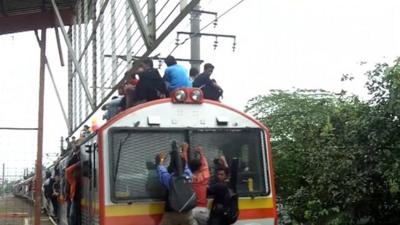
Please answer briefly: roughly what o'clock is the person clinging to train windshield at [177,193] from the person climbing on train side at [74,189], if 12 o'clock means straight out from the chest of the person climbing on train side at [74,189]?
the person clinging to train windshield at [177,193] is roughly at 2 o'clock from the person climbing on train side at [74,189].

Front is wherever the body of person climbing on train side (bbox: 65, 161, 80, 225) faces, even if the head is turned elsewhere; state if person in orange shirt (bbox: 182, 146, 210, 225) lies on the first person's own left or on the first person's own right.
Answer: on the first person's own right

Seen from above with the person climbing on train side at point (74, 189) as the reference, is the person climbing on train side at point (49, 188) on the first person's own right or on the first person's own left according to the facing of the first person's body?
on the first person's own left

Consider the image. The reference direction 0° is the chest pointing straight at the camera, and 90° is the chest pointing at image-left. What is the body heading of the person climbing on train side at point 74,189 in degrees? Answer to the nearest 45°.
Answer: approximately 270°

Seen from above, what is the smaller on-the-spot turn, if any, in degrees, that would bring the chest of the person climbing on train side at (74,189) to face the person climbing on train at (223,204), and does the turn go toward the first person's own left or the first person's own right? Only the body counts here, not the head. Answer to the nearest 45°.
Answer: approximately 45° to the first person's own right

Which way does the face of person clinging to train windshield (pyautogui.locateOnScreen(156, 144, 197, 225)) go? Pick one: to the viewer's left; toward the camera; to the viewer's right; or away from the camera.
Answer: away from the camera

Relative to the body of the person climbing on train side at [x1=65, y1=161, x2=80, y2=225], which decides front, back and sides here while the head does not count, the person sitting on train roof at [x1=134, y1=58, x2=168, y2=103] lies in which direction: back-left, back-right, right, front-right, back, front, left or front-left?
front-right
